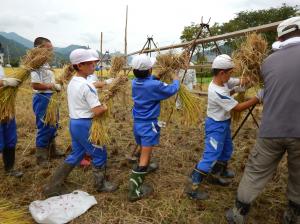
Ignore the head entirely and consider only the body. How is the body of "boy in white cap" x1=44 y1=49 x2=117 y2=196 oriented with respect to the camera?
to the viewer's right

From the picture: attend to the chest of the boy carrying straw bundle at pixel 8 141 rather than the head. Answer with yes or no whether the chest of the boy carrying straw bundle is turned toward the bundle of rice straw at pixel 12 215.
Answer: no

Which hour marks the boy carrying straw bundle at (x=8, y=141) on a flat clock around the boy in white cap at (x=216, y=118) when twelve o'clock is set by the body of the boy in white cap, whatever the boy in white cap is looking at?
The boy carrying straw bundle is roughly at 6 o'clock from the boy in white cap.

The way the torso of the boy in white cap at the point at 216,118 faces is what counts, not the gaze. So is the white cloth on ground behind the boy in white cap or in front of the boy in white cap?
behind

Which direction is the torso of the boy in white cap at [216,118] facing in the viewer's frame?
to the viewer's right

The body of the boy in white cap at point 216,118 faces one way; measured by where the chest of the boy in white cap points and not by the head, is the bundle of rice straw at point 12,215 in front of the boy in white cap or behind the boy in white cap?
behind

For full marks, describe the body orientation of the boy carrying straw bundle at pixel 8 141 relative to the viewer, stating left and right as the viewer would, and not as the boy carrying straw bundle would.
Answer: facing to the right of the viewer

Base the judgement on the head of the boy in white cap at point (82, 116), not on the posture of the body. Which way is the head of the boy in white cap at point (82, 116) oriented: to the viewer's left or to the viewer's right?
to the viewer's right

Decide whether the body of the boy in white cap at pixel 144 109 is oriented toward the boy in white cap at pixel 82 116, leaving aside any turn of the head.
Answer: no

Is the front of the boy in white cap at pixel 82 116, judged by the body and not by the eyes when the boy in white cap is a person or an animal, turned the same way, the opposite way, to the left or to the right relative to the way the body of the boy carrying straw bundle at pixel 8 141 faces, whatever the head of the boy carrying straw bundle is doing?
the same way

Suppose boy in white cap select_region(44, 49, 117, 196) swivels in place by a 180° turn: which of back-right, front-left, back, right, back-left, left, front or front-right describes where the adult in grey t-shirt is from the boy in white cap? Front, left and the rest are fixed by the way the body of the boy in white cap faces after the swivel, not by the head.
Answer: back-left
